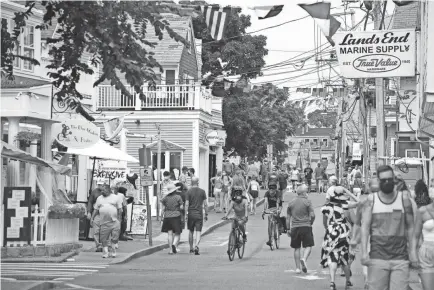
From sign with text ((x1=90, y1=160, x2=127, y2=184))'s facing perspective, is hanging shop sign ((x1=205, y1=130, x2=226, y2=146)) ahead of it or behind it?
behind

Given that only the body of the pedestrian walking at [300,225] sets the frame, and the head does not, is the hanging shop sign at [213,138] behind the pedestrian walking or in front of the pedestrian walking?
in front

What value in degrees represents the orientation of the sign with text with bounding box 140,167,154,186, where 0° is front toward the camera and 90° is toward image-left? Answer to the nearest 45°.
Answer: approximately 0°

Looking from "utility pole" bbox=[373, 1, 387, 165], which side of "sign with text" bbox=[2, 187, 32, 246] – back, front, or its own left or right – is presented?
left

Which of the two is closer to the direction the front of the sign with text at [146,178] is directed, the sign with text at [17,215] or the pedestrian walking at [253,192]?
the sign with text

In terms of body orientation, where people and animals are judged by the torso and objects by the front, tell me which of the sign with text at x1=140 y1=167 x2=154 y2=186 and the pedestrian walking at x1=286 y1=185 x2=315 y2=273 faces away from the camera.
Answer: the pedestrian walking

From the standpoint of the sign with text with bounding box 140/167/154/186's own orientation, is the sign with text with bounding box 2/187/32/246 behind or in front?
in front
